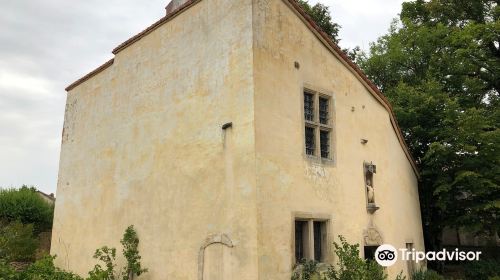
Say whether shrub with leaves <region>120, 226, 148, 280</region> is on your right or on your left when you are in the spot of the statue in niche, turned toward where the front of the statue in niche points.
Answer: on your right

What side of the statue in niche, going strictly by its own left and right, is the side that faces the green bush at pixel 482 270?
left

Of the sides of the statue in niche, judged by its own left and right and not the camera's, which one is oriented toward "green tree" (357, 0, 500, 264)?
left

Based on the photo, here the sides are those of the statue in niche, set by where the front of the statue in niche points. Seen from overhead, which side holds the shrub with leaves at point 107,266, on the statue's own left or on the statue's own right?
on the statue's own right

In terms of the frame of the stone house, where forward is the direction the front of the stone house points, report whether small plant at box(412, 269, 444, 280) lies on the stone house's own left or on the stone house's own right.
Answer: on the stone house's own left

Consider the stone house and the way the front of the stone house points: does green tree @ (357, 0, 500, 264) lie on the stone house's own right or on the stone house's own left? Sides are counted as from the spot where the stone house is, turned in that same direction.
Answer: on the stone house's own left

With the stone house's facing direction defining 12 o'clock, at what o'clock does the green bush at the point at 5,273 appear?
The green bush is roughly at 4 o'clock from the stone house.

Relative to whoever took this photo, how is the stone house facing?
facing the viewer and to the right of the viewer

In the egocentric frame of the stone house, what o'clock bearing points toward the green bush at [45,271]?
The green bush is roughly at 5 o'clock from the stone house.

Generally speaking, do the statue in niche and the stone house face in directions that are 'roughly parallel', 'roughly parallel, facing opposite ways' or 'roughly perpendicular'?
roughly parallel

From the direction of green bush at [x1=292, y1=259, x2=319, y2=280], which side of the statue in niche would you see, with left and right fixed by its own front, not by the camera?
right

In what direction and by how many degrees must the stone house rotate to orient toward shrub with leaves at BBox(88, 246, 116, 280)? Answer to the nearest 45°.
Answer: approximately 135° to its right

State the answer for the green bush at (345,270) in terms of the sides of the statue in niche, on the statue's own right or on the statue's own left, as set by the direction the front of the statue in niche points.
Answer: on the statue's own right

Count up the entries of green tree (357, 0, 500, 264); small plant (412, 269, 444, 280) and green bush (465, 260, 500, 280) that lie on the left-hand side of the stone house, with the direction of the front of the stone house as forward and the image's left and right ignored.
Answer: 3

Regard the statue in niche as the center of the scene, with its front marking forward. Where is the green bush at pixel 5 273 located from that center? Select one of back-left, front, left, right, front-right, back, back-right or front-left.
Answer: right
